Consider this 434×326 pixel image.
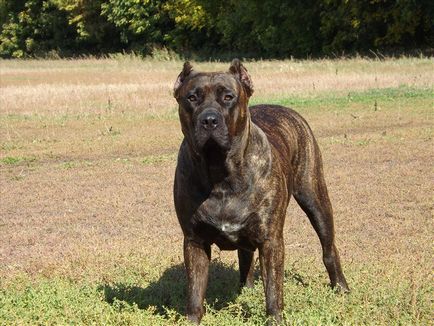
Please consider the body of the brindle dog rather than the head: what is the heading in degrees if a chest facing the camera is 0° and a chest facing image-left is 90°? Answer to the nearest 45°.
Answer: approximately 45°
